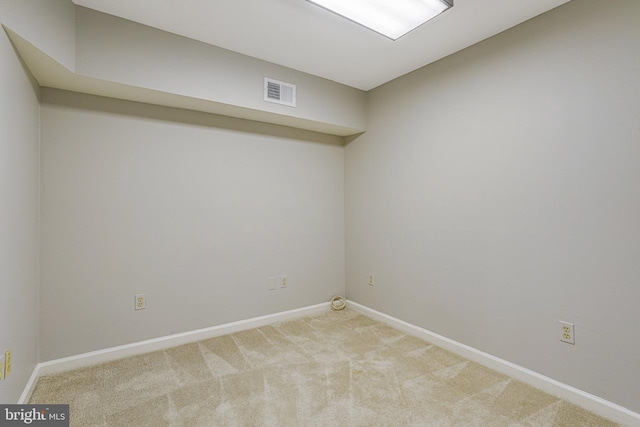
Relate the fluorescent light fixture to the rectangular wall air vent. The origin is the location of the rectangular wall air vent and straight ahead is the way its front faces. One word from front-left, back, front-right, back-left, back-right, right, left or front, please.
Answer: front

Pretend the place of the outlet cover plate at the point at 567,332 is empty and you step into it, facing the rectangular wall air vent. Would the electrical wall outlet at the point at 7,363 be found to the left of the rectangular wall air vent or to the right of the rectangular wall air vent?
left

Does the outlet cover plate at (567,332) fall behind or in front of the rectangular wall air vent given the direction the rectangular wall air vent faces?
in front

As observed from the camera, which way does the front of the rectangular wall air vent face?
facing the viewer and to the right of the viewer

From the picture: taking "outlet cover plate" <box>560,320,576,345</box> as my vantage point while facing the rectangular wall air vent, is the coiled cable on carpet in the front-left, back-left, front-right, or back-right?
front-right
